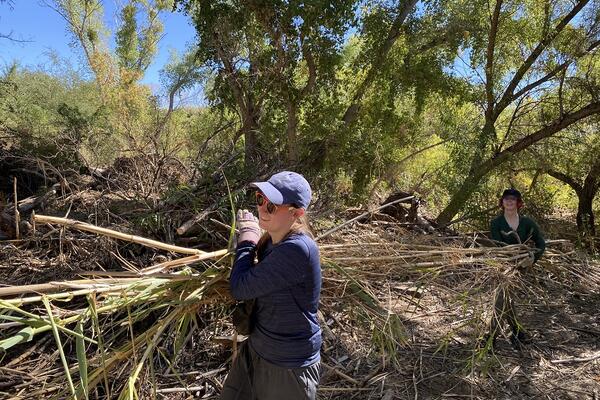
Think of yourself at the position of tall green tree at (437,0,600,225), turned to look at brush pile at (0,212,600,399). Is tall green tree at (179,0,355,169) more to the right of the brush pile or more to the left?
right

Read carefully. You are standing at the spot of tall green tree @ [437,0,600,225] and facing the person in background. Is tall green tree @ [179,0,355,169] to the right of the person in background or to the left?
right

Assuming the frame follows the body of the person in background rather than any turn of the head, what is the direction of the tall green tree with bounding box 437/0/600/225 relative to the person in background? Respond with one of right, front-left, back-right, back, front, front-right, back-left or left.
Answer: back

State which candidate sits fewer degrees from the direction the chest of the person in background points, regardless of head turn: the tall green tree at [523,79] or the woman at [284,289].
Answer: the woman

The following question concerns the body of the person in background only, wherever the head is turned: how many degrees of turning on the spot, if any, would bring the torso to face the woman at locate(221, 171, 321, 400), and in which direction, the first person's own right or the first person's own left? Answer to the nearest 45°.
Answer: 0° — they already face them

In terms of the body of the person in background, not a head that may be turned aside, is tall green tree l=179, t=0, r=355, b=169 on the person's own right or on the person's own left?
on the person's own right

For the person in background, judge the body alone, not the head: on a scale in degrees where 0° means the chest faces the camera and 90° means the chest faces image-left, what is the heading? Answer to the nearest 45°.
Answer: approximately 0°

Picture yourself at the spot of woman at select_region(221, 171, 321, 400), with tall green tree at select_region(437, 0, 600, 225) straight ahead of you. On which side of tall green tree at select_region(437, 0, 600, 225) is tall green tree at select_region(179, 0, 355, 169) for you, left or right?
left
